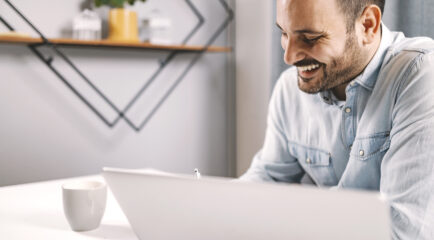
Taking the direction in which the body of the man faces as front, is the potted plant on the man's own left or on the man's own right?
on the man's own right

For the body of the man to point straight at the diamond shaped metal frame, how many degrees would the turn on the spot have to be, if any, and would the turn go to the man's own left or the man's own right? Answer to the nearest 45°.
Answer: approximately 90° to the man's own right

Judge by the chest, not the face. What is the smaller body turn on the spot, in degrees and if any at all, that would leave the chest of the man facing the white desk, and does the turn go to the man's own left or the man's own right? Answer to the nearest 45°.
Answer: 0° — they already face it

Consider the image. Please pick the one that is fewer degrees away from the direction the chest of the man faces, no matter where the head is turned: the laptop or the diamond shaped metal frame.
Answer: the laptop

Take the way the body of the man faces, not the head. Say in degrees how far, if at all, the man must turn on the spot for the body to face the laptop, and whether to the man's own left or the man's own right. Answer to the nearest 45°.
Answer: approximately 45° to the man's own left

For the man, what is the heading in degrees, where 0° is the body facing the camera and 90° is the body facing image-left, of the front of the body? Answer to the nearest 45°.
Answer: approximately 45°

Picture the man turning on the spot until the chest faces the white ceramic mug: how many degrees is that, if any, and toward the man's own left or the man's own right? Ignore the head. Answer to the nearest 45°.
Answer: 0° — they already face it

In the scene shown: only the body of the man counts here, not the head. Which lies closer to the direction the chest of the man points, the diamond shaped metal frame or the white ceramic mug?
the white ceramic mug
